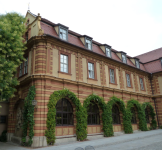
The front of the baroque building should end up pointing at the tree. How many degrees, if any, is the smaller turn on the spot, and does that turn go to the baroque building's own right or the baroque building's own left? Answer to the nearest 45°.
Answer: approximately 90° to the baroque building's own right

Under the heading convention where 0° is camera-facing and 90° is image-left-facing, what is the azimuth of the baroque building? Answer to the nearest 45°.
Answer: approximately 315°
